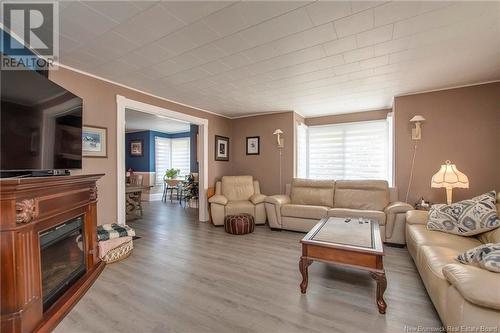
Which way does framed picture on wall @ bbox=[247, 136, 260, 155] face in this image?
toward the camera

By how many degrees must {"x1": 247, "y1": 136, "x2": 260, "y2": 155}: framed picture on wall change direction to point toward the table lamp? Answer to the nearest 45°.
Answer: approximately 45° to its left

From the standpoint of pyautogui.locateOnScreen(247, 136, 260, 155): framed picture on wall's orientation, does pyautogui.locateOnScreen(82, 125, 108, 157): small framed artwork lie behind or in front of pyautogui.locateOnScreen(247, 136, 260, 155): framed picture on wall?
in front

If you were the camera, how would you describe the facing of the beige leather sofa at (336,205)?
facing the viewer

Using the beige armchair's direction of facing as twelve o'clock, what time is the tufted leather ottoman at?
The tufted leather ottoman is roughly at 12 o'clock from the beige armchair.

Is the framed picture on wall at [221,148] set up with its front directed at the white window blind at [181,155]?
no

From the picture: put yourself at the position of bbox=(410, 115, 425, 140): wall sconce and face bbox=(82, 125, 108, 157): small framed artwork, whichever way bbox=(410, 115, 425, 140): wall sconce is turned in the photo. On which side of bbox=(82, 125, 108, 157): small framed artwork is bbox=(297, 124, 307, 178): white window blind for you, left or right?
right

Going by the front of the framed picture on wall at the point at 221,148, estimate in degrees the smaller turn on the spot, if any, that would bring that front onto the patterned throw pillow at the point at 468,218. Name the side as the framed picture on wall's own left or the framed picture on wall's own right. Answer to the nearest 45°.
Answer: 0° — it already faces it

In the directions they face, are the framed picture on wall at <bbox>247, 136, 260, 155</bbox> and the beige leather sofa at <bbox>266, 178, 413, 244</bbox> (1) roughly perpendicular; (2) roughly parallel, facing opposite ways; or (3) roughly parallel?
roughly parallel

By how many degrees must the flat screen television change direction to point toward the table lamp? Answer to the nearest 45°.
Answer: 0° — it already faces it

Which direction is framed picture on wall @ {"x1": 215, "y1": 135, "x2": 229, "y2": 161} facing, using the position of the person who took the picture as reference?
facing the viewer and to the right of the viewer

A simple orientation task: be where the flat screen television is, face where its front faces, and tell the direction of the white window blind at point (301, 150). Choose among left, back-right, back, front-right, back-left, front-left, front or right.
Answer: front-left
